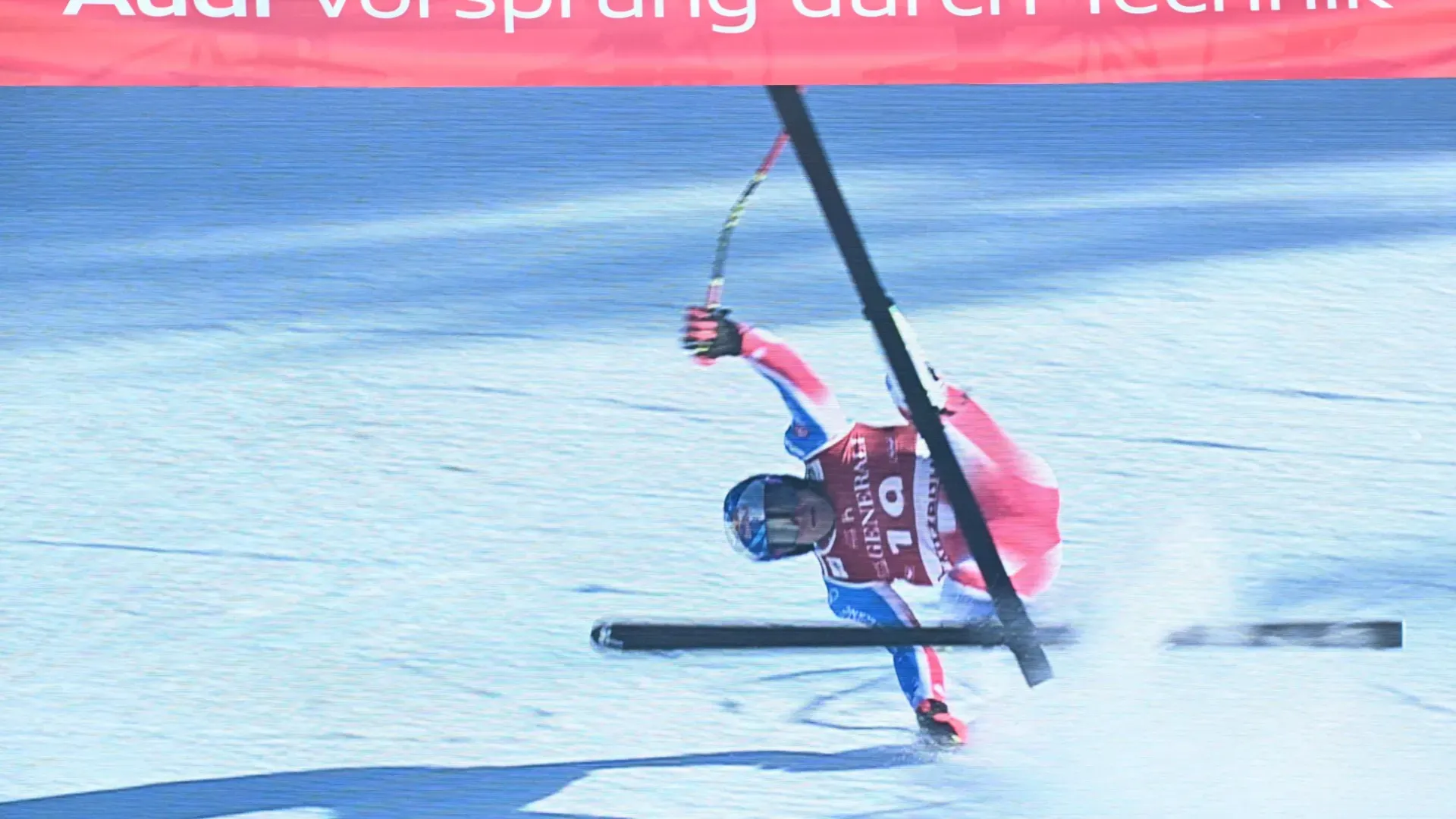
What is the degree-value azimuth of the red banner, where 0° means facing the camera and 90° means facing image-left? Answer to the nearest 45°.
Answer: approximately 0°
